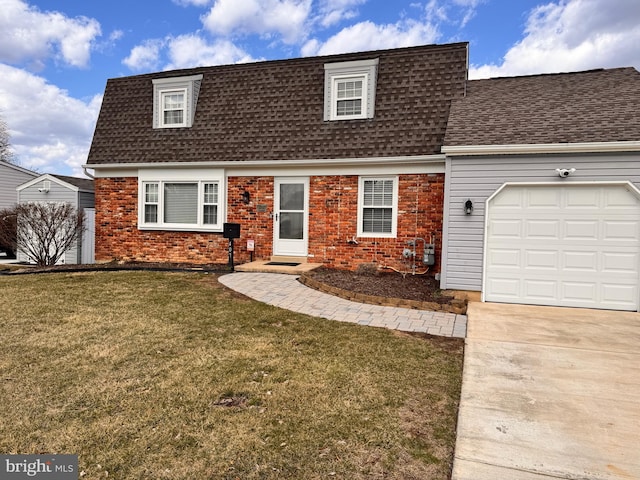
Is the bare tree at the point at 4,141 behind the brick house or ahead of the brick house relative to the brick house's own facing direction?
behind

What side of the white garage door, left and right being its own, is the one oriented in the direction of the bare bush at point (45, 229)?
right

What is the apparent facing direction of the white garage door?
toward the camera

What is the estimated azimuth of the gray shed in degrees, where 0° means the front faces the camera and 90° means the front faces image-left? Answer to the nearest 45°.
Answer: approximately 0°

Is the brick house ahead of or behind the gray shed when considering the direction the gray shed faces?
ahead

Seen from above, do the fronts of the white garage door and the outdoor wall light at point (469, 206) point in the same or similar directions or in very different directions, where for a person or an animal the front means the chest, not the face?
same or similar directions

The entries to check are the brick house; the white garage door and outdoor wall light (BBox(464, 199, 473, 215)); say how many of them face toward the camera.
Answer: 3

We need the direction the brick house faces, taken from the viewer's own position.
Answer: facing the viewer
